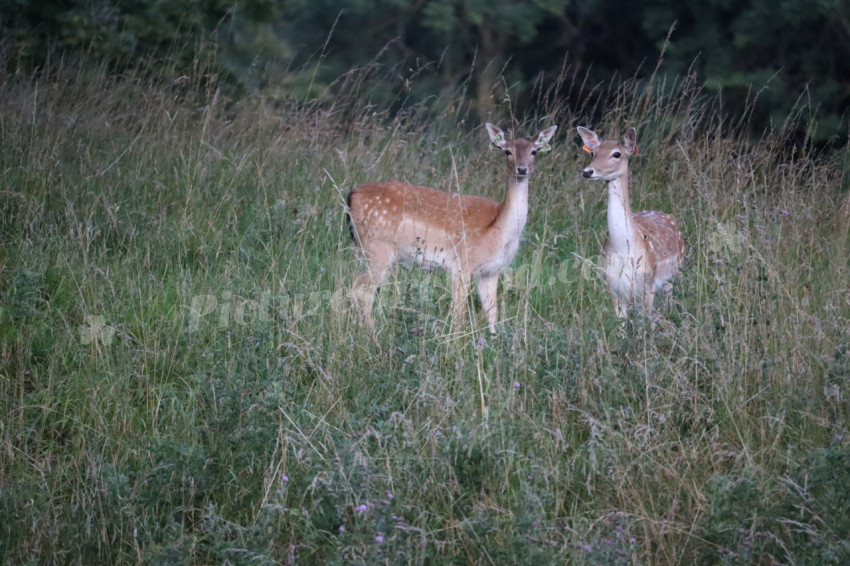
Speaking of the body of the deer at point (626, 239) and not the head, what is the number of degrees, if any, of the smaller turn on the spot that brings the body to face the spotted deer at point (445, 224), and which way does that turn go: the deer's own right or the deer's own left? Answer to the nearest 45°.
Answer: approximately 45° to the deer's own right

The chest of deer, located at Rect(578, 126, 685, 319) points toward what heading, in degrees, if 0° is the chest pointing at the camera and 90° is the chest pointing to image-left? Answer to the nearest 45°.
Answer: approximately 45°

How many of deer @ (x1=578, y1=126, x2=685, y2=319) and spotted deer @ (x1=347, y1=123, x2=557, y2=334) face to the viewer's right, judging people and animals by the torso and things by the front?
1

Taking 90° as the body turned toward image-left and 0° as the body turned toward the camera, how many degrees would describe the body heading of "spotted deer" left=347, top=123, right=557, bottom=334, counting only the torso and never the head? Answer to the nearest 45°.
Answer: approximately 270°

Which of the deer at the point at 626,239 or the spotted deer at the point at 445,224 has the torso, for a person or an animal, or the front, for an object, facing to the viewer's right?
the spotted deer

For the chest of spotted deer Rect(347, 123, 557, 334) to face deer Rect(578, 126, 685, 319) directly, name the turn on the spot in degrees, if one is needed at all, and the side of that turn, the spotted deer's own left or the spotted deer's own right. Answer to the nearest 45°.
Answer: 0° — it already faces it
